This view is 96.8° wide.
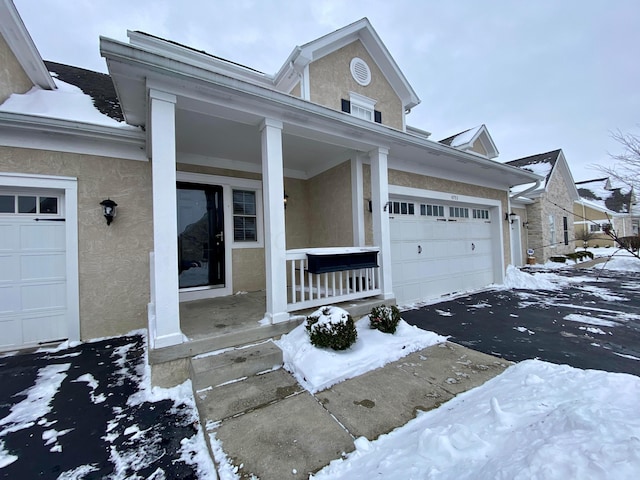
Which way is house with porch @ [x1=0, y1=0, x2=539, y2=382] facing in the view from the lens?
facing the viewer and to the right of the viewer

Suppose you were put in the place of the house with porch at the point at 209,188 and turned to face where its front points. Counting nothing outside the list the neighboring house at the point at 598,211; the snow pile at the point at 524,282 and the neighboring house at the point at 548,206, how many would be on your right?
0

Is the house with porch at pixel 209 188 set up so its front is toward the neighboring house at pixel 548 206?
no

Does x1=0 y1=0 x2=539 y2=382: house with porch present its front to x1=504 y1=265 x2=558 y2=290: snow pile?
no

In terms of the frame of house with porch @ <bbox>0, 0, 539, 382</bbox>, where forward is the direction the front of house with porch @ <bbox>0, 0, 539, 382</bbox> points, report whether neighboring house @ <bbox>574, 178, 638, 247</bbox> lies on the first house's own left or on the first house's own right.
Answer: on the first house's own left
